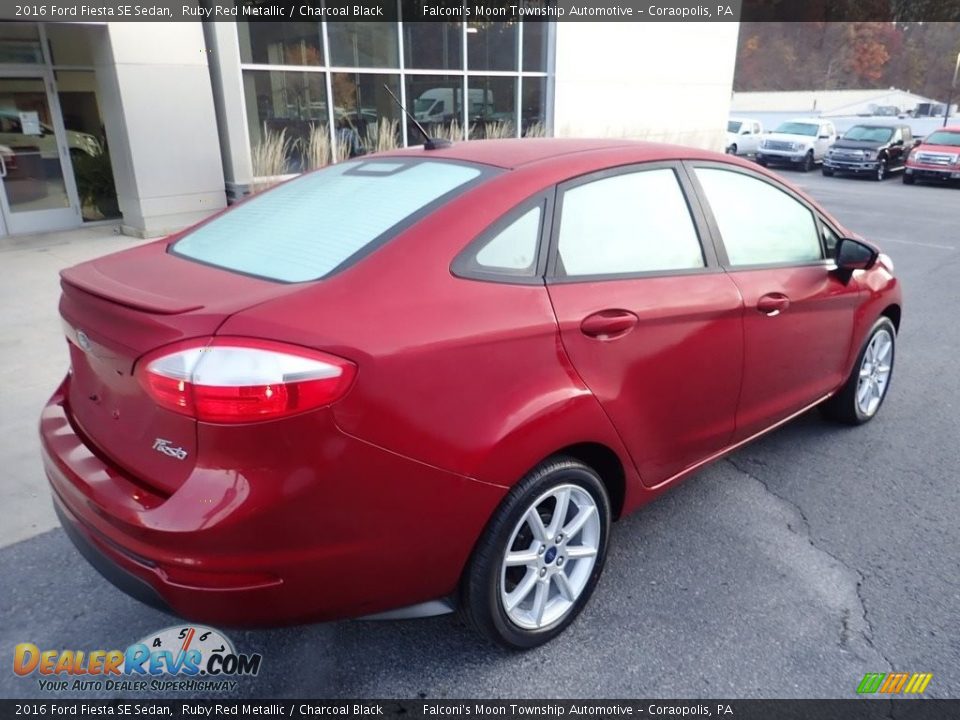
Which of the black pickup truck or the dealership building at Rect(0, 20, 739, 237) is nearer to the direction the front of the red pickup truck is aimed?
the dealership building

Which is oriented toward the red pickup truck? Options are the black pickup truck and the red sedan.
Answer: the red sedan

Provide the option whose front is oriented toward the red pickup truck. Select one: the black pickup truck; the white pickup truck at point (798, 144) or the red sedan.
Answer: the red sedan

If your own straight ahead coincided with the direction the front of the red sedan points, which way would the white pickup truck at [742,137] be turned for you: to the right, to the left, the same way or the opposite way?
the opposite way

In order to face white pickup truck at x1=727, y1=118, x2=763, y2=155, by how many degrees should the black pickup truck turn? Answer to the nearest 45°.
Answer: approximately 90° to its right

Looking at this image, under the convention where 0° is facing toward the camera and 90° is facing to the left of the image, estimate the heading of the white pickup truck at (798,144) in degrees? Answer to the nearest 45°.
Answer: approximately 45°

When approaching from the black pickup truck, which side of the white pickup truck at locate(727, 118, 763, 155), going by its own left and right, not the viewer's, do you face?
left

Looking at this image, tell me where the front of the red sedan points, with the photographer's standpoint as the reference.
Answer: facing away from the viewer and to the right of the viewer

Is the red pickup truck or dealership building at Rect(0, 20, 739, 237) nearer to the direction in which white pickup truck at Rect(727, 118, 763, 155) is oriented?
the dealership building
